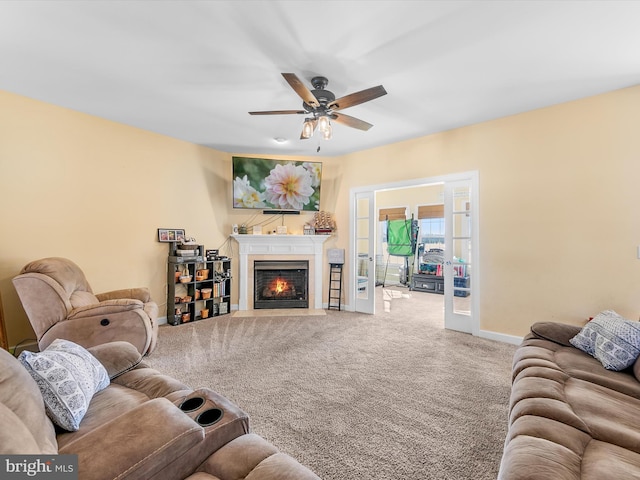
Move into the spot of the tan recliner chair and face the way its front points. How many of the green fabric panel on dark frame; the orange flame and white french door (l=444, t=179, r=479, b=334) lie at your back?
0

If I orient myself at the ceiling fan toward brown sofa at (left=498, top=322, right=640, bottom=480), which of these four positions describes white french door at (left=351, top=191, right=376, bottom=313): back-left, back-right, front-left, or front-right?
back-left

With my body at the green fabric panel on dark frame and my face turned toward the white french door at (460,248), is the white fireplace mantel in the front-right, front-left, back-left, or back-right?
front-right

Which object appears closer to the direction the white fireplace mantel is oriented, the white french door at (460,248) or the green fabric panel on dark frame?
the white french door

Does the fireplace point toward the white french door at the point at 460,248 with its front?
no

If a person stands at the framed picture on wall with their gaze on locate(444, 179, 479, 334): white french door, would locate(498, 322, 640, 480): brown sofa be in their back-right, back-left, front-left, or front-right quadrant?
front-right

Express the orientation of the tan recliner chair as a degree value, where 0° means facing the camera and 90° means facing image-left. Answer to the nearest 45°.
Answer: approximately 270°

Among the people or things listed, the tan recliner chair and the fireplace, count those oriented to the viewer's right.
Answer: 1

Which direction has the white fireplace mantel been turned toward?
toward the camera

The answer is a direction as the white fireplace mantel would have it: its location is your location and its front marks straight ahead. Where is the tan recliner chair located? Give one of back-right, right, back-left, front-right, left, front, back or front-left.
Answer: front-right

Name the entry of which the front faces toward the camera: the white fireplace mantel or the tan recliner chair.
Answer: the white fireplace mantel

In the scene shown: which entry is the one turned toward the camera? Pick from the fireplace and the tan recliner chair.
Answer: the fireplace

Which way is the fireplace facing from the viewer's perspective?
toward the camera
